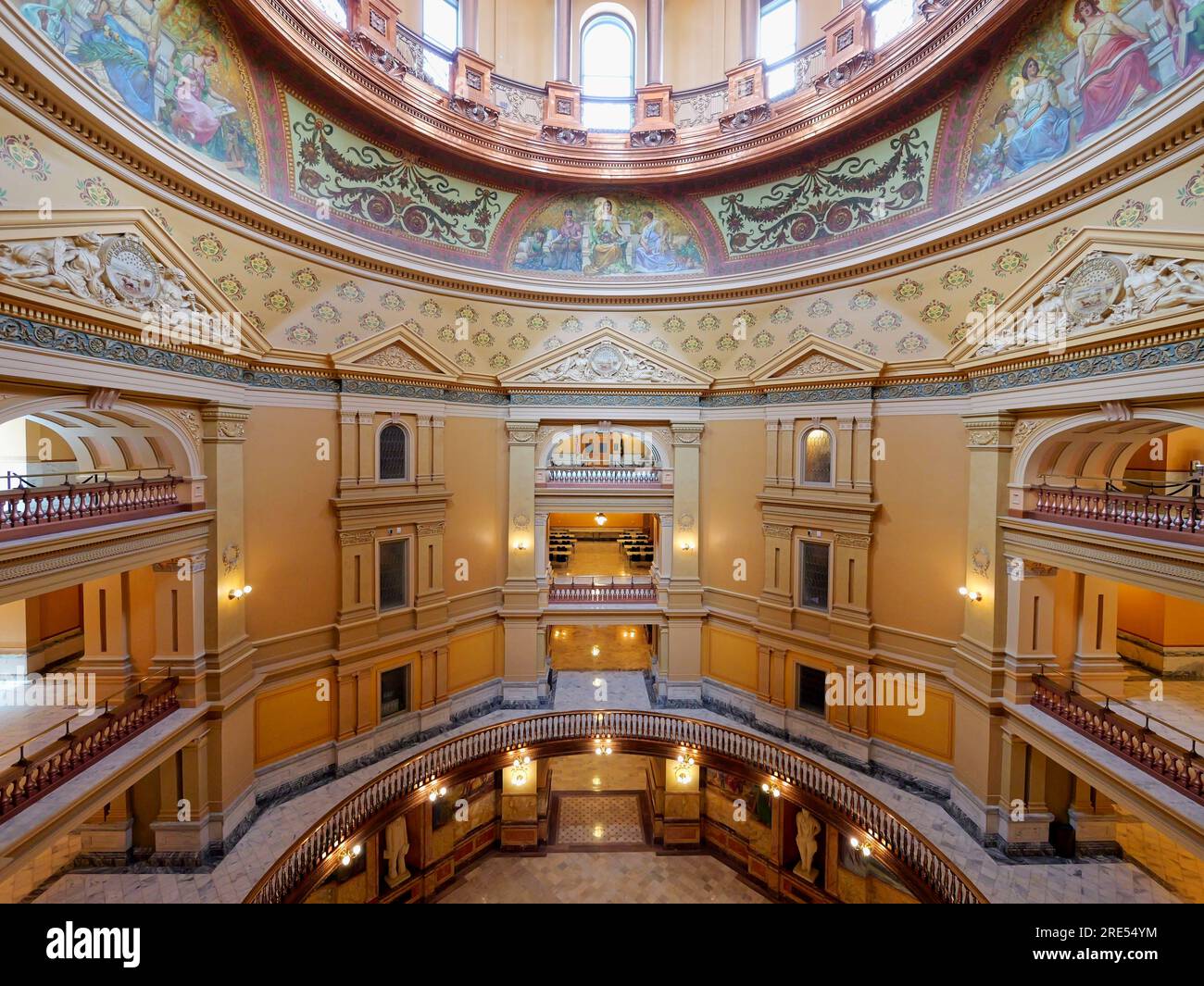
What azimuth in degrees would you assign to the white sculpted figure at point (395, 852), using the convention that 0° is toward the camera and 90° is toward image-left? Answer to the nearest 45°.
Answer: approximately 315°

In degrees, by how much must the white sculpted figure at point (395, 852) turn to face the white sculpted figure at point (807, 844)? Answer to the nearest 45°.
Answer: approximately 45° to its left
